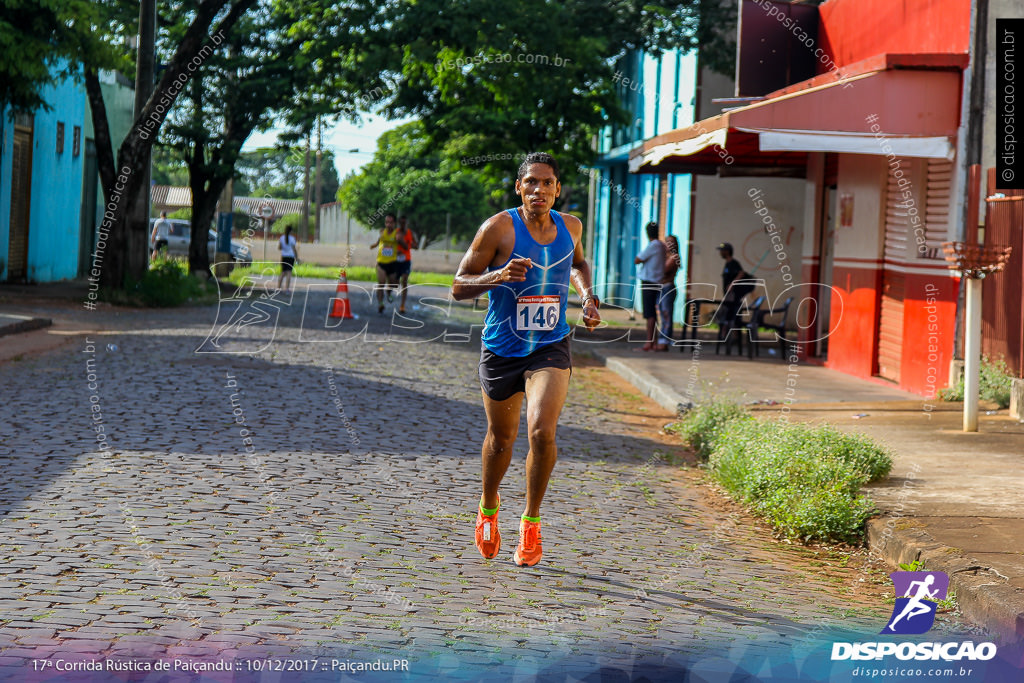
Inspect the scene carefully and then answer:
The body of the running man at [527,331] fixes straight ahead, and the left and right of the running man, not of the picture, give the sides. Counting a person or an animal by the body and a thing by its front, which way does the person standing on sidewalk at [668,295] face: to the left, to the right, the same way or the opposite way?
to the right

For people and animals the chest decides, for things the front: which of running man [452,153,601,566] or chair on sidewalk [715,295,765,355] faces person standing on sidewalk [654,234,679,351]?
the chair on sidewalk

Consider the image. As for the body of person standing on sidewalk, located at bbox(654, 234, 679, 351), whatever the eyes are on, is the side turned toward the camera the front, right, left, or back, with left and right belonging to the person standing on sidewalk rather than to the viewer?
left

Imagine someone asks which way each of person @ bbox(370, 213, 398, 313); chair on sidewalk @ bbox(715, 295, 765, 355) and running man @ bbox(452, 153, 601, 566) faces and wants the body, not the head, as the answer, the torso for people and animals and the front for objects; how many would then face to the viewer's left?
1

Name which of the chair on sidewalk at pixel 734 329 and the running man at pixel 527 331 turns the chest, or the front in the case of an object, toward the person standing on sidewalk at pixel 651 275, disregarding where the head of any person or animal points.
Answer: the chair on sidewalk

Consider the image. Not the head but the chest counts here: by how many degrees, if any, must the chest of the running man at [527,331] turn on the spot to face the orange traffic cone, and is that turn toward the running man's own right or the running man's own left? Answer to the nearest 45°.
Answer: approximately 180°

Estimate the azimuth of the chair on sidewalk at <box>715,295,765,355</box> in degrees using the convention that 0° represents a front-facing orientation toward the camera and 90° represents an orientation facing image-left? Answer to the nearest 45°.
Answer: approximately 90°

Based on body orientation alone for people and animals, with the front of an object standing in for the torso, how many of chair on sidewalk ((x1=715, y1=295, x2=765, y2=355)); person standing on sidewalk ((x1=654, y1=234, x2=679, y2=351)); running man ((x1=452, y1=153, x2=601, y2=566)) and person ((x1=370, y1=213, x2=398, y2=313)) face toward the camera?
2

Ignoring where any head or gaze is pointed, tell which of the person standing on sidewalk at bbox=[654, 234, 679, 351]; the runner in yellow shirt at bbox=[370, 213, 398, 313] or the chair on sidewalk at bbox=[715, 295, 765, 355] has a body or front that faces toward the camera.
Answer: the runner in yellow shirt

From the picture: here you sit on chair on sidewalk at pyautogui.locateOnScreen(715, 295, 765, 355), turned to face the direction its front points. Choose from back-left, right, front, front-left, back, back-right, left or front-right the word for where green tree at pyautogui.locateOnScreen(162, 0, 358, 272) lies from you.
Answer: front-right
